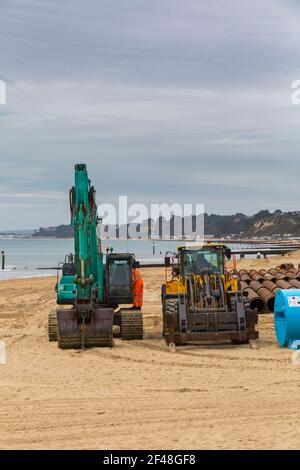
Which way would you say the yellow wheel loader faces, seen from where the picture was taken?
facing the viewer

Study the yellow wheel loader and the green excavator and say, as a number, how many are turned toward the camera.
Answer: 2

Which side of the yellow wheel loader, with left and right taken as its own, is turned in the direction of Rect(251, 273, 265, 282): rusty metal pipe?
back

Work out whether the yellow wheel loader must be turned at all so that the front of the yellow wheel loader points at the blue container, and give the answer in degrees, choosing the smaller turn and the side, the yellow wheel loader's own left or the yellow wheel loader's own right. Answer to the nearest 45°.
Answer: approximately 90° to the yellow wheel loader's own left

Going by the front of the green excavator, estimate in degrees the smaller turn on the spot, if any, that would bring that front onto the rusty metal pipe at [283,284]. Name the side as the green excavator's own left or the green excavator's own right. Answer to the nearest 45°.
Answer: approximately 135° to the green excavator's own left

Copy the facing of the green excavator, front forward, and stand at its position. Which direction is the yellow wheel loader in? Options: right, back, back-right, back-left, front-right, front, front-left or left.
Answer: left

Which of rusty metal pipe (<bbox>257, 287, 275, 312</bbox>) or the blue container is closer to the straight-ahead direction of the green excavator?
the blue container

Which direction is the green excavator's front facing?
toward the camera

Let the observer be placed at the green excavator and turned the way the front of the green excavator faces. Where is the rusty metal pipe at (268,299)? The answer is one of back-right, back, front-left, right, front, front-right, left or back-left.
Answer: back-left

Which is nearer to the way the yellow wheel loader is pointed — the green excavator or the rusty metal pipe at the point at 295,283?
the green excavator
